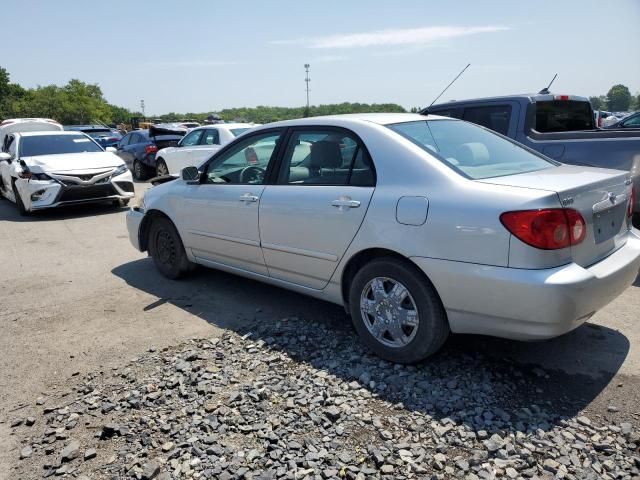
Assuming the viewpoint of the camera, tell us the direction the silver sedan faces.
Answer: facing away from the viewer and to the left of the viewer

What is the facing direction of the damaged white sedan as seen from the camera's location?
facing the viewer and to the right of the viewer

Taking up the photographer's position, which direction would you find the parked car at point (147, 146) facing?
facing away from the viewer and to the left of the viewer

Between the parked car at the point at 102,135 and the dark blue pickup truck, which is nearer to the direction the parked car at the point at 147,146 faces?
the parked car

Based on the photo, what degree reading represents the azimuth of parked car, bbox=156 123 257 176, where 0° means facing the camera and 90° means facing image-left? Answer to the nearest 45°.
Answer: approximately 135°

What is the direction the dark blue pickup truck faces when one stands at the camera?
facing away from the viewer and to the left of the viewer

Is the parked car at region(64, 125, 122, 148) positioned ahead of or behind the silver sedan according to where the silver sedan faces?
ahead

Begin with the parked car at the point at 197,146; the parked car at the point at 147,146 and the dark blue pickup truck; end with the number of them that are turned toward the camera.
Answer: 0

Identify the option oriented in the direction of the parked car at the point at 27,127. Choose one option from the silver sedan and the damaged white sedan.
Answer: the silver sedan

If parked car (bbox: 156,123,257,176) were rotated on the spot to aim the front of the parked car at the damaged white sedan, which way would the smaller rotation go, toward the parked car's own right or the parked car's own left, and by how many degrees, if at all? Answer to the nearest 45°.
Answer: approximately 90° to the parked car's own left

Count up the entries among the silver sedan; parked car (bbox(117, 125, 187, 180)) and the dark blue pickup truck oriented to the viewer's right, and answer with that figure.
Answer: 0

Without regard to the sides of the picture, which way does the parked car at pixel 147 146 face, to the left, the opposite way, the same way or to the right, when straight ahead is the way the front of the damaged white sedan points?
the opposite way

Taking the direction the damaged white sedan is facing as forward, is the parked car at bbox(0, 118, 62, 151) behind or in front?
behind
